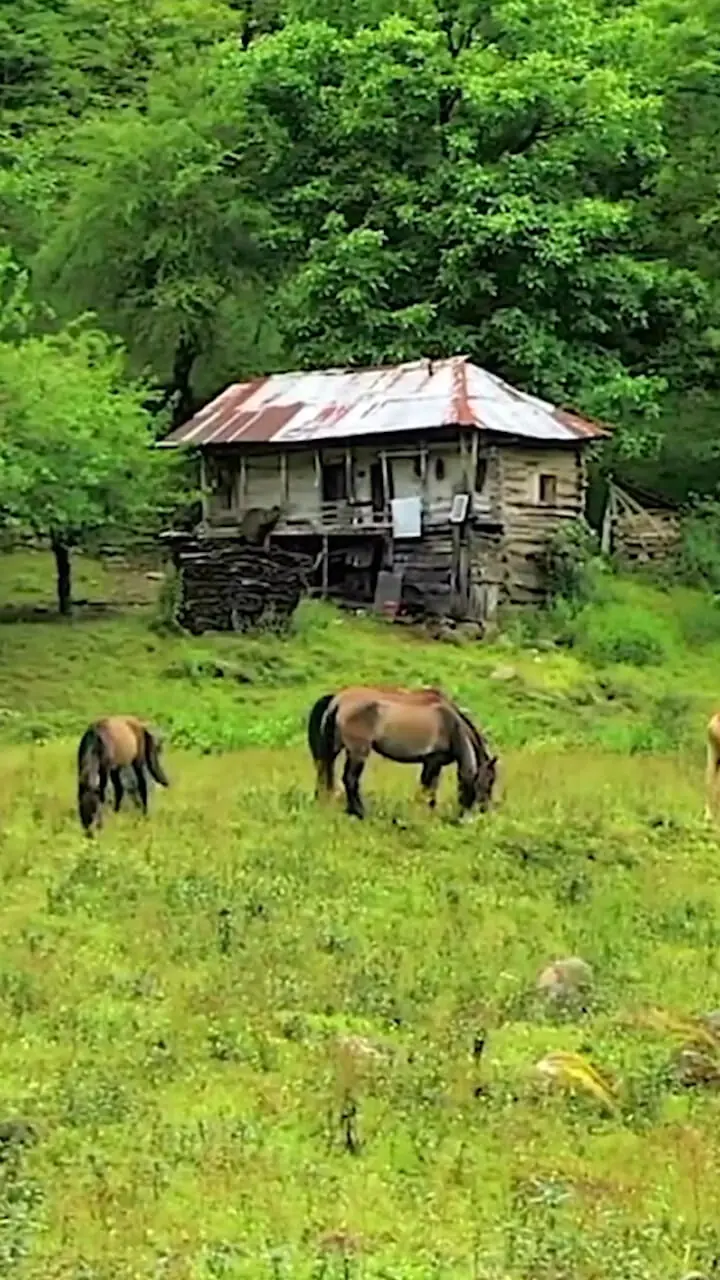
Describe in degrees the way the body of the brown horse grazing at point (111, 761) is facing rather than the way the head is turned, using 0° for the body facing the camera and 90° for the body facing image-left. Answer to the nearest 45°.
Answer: approximately 45°

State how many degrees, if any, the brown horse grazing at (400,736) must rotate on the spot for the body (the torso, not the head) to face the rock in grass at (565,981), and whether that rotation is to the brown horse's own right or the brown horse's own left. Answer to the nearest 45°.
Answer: approximately 90° to the brown horse's own right

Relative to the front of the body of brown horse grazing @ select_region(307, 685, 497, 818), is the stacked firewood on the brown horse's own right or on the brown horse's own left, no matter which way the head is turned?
on the brown horse's own left

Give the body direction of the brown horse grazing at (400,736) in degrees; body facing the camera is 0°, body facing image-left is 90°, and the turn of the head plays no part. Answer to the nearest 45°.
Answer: approximately 270°

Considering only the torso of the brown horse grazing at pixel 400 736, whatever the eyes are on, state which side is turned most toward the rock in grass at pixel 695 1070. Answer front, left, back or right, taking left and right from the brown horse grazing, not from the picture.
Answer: right

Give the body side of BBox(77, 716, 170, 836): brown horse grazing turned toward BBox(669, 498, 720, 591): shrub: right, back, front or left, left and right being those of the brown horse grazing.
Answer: back

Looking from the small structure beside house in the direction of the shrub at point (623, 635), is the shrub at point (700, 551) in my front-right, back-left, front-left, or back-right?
front-left

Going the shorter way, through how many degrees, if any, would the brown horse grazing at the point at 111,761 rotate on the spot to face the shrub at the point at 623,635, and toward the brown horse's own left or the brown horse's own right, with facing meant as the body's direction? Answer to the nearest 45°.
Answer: approximately 180°

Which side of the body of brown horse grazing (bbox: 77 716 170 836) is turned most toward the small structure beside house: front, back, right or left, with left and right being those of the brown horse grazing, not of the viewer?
back

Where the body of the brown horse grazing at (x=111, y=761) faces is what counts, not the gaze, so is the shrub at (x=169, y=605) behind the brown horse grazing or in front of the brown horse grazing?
behind

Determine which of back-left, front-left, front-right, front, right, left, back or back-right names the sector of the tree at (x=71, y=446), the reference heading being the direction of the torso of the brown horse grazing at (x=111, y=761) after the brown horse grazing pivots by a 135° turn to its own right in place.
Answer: front

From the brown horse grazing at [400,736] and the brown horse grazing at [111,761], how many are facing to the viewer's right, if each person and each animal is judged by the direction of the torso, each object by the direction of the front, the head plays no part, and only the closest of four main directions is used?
1

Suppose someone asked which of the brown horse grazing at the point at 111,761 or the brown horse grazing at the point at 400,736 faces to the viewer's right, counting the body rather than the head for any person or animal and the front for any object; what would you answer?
the brown horse grazing at the point at 400,736

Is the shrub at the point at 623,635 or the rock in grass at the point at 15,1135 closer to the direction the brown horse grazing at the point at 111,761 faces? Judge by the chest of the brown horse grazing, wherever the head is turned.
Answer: the rock in grass

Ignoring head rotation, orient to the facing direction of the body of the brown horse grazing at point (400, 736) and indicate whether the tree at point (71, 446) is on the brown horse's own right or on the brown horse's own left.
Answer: on the brown horse's own left
